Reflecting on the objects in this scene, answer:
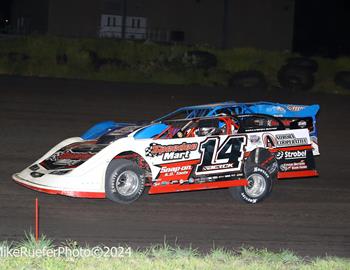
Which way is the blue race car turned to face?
to the viewer's left

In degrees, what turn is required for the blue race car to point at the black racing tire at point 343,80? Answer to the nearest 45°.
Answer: approximately 90° to its right

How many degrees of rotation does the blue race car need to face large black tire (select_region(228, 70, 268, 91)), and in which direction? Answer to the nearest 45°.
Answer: approximately 90° to its right

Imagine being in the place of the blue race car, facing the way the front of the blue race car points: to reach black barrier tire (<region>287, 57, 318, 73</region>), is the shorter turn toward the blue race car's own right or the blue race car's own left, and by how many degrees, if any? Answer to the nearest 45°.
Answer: approximately 90° to the blue race car's own right
